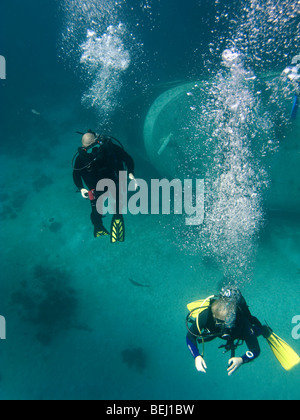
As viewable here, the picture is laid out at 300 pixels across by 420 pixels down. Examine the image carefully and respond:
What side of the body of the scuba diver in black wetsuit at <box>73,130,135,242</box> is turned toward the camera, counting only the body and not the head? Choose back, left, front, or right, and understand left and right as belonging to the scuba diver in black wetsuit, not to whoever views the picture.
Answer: front
